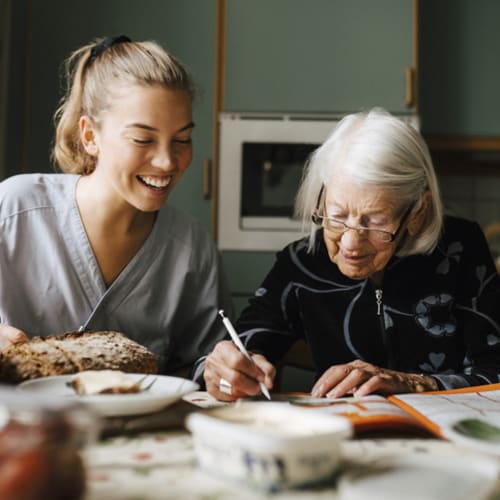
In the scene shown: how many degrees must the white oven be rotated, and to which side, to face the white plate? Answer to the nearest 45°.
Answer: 0° — it already faces it

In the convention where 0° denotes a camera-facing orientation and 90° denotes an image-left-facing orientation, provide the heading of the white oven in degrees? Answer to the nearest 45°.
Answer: approximately 0°

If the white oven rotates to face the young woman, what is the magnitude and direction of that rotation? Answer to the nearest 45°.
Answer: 0° — it already faces them

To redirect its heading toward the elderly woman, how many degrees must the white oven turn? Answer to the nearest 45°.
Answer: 0° — it already faces them

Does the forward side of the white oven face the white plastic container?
yes

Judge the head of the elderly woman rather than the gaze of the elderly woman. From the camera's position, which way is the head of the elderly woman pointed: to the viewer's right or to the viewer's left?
to the viewer's left

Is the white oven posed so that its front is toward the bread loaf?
yes

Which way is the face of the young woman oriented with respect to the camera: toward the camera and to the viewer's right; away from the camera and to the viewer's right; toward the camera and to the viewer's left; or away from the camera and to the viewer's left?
toward the camera and to the viewer's right
